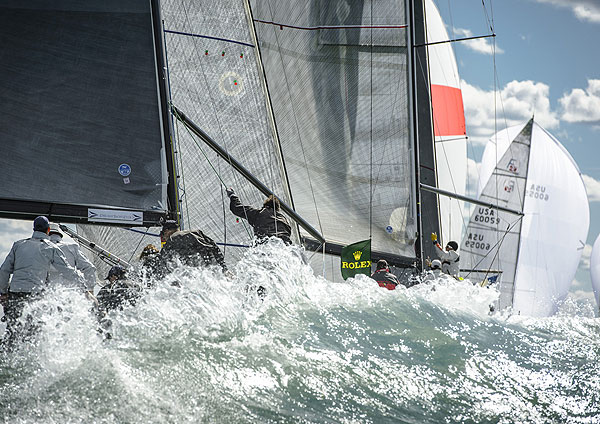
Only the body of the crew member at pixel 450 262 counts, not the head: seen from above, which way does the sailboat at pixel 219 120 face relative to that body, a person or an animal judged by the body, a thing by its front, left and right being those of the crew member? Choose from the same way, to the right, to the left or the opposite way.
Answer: the opposite way

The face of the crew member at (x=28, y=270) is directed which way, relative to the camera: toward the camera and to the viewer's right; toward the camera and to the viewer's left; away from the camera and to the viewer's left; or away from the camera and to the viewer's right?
away from the camera and to the viewer's right

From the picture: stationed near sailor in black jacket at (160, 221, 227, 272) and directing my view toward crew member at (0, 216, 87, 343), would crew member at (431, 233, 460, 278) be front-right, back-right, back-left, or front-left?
back-right

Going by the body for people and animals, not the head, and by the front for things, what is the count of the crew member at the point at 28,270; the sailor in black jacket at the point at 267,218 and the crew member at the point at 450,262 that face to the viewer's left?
1

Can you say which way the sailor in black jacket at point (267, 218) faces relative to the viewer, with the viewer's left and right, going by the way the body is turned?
facing away from the viewer

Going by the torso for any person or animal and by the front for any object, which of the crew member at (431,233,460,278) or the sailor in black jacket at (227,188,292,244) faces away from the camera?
the sailor in black jacket
